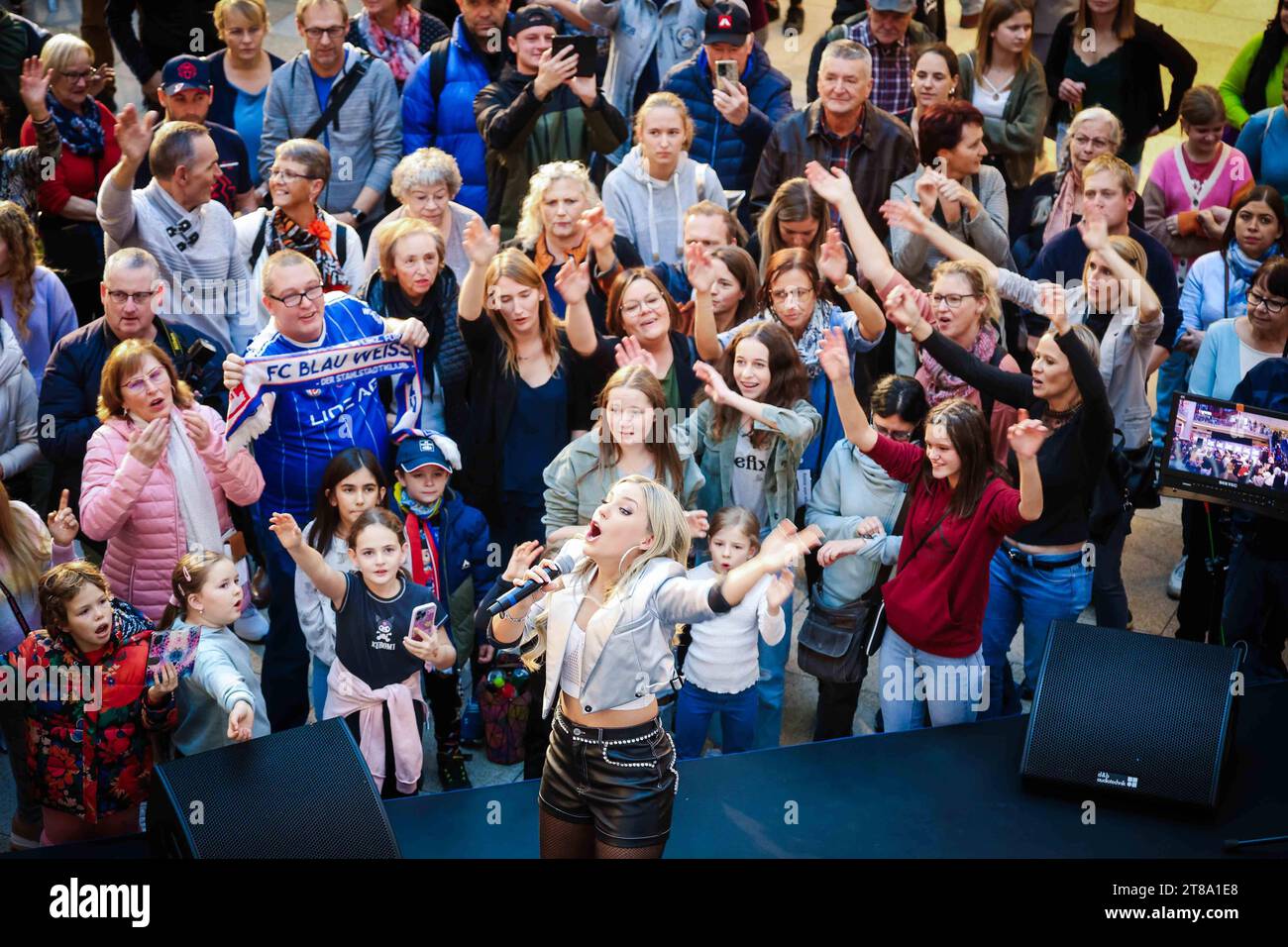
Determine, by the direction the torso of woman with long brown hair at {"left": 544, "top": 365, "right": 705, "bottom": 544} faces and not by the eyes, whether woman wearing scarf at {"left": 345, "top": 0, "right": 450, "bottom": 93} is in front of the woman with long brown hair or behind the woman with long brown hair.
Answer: behind

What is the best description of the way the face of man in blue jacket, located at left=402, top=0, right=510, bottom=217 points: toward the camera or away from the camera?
toward the camera

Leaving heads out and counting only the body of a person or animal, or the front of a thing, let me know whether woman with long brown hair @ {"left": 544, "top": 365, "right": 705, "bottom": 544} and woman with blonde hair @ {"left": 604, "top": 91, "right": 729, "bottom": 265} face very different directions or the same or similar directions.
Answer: same or similar directions

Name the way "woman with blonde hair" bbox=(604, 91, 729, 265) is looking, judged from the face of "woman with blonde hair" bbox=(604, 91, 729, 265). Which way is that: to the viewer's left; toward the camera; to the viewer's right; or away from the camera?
toward the camera

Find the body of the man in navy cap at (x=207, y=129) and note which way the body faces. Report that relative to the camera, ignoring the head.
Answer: toward the camera

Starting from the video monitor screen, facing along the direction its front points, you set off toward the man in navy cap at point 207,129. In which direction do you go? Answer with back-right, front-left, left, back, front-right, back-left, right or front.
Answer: right

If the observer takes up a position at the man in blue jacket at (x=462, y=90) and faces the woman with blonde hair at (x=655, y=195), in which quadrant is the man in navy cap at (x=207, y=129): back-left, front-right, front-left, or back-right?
back-right

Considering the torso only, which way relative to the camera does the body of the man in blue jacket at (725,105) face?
toward the camera

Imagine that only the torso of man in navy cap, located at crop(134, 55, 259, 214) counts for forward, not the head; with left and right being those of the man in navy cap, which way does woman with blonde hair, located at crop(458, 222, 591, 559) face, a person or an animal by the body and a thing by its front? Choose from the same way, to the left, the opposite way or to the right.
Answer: the same way

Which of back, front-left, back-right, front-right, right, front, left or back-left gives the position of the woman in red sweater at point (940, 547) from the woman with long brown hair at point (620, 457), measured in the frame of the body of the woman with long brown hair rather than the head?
left

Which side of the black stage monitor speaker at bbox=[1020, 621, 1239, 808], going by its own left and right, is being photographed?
front

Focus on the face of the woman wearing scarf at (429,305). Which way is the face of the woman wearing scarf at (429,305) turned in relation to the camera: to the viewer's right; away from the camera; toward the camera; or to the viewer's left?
toward the camera

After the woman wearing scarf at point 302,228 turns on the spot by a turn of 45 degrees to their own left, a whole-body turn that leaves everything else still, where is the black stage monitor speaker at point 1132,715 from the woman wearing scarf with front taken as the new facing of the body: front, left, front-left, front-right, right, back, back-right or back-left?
front

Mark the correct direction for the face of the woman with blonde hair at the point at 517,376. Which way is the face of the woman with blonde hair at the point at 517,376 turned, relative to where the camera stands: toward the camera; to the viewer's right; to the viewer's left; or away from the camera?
toward the camera

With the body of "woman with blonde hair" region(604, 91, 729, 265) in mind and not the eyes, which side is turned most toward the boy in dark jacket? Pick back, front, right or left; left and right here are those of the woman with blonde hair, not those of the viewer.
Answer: front

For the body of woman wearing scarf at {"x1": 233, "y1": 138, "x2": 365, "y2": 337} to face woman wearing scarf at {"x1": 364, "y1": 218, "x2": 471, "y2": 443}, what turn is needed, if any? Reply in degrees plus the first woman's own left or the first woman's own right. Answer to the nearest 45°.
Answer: approximately 45° to the first woman's own left

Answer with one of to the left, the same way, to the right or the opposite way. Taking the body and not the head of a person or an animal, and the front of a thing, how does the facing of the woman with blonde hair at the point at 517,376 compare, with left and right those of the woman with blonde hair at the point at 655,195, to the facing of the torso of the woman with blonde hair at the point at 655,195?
the same way

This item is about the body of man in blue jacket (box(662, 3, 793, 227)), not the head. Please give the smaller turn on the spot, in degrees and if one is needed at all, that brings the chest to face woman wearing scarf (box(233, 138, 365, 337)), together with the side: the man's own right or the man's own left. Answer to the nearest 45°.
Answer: approximately 45° to the man's own right
